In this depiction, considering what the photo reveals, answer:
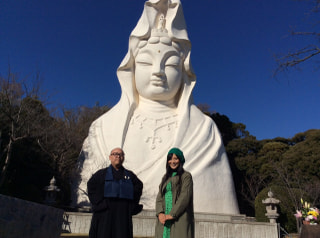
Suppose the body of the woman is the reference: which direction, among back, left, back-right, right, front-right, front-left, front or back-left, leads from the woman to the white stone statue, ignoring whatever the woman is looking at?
back-right

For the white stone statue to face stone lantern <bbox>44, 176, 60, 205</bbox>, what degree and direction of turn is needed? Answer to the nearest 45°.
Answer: approximately 90° to its right

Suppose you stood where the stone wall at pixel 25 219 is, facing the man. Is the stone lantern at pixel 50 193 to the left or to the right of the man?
left

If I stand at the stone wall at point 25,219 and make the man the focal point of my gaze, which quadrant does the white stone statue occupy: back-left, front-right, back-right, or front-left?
front-left

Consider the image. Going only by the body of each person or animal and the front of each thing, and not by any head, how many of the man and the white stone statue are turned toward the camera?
2

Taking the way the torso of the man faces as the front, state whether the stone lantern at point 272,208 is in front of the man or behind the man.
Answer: behind

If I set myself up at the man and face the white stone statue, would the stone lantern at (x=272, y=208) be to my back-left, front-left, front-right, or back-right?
front-right

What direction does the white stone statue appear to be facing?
toward the camera

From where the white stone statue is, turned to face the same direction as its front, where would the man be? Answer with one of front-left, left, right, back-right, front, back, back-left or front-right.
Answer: front

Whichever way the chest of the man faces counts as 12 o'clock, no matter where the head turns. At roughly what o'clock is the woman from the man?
The woman is roughly at 9 o'clock from the man.
